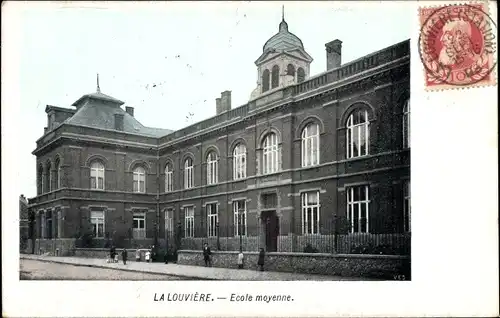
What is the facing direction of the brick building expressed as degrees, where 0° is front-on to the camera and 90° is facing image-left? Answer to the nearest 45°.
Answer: approximately 45°
